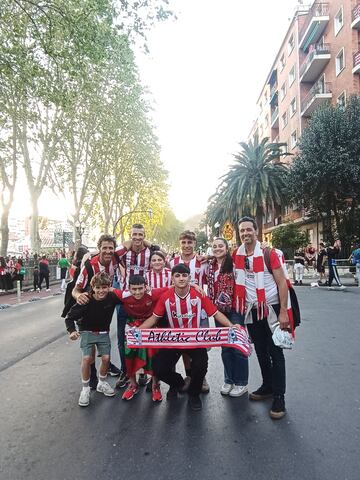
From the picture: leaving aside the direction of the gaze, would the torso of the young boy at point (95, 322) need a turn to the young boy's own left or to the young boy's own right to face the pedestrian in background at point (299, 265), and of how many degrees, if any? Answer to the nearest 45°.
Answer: approximately 135° to the young boy's own left

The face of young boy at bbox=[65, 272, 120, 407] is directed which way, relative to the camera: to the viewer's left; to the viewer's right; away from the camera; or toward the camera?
toward the camera

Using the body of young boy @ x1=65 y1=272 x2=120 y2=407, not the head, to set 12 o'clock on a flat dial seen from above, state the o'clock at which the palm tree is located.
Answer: The palm tree is roughly at 7 o'clock from the young boy.

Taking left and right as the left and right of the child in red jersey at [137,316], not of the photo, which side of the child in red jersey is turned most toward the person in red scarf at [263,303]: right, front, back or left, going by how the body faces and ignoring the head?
left

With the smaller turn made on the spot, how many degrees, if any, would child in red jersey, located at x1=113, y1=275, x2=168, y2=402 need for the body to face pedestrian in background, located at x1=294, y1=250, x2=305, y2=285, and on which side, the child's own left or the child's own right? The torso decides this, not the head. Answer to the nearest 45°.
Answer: approximately 135° to the child's own left

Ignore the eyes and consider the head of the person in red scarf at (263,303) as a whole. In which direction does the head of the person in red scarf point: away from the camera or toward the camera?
toward the camera

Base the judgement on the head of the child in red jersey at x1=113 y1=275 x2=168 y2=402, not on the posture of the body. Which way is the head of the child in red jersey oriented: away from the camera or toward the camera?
toward the camera

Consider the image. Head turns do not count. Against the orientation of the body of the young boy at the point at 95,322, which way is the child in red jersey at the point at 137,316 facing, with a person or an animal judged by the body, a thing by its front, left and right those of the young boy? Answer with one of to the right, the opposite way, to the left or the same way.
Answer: the same way

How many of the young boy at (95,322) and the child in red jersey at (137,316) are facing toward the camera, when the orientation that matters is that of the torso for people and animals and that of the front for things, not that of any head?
2

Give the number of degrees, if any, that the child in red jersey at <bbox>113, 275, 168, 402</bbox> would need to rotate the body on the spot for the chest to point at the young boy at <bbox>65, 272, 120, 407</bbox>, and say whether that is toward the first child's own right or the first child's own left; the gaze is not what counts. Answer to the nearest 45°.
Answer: approximately 90° to the first child's own right

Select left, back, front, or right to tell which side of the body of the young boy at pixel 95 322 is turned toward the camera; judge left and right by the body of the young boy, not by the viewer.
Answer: front

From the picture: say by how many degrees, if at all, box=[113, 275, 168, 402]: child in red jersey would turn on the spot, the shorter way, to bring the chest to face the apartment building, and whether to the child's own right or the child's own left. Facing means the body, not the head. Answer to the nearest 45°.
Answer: approximately 135° to the child's own left

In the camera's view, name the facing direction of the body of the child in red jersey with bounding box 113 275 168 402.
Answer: toward the camera
